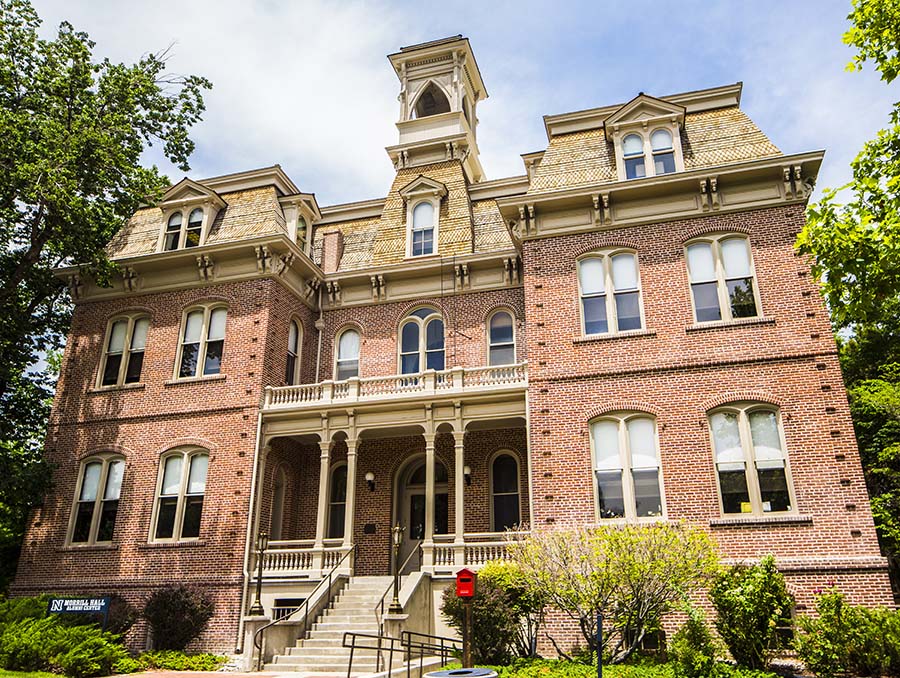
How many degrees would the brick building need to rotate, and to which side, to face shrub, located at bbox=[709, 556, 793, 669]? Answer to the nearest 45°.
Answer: approximately 45° to its left

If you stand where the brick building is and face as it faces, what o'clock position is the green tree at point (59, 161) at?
The green tree is roughly at 3 o'clock from the brick building.

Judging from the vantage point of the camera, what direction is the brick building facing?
facing the viewer

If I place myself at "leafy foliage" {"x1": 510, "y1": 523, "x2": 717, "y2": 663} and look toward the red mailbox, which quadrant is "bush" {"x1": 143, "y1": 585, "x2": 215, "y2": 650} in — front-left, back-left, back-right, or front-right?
front-right

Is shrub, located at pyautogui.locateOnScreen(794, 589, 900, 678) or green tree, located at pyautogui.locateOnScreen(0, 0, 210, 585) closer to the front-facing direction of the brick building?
the shrub
